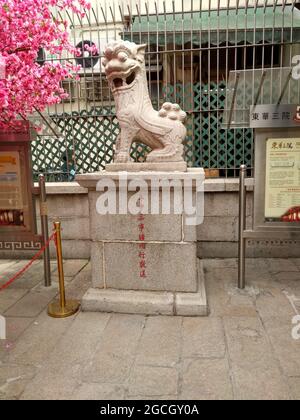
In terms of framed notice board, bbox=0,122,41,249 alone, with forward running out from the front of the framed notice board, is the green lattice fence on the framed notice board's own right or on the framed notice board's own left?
on the framed notice board's own left

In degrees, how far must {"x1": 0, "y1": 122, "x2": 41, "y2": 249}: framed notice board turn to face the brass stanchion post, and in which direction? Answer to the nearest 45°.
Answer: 0° — it already faces it

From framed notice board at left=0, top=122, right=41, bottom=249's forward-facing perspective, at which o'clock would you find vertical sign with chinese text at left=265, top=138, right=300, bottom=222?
The vertical sign with chinese text is roughly at 10 o'clock from the framed notice board.

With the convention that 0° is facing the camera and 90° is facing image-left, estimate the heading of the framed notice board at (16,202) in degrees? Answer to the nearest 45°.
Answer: approximately 0°

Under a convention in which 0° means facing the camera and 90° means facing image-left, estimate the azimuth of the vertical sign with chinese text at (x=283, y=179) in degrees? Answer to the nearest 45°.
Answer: approximately 0°

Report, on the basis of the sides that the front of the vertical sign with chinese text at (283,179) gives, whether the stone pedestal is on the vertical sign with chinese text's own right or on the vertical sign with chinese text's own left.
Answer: on the vertical sign with chinese text's own right

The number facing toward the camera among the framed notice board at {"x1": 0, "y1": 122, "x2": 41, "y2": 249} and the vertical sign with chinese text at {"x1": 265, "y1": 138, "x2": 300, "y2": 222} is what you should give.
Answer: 2
